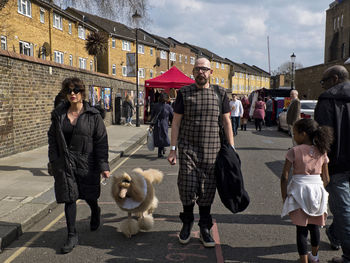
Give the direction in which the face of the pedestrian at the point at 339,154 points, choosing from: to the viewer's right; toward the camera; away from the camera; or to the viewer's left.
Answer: to the viewer's left

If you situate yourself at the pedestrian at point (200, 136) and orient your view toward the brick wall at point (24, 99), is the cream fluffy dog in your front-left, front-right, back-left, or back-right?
front-left

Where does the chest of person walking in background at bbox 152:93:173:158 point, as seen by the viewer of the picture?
away from the camera

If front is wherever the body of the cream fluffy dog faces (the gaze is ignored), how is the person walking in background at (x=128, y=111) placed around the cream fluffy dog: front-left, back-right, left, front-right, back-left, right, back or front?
back-right

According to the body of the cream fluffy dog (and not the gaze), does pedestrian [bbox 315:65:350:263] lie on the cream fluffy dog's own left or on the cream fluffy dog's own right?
on the cream fluffy dog's own left

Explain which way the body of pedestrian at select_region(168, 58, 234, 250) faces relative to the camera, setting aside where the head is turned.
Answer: toward the camera

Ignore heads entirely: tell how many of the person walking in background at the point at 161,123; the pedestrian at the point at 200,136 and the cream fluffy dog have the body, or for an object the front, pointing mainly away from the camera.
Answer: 1

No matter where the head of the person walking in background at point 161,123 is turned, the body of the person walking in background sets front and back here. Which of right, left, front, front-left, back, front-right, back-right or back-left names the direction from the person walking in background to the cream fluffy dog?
back

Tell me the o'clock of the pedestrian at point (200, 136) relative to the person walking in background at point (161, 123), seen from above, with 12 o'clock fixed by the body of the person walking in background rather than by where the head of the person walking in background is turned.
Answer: The pedestrian is roughly at 6 o'clock from the person walking in background.

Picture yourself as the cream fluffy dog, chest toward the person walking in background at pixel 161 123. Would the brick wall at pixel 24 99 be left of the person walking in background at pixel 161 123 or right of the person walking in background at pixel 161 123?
left

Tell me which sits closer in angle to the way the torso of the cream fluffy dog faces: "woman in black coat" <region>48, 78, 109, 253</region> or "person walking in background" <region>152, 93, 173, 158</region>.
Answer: the woman in black coat

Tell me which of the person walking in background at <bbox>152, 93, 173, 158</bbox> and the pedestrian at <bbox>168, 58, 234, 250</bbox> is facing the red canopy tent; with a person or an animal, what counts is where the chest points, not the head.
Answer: the person walking in background

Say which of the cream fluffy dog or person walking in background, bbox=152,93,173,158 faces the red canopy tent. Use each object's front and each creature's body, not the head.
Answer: the person walking in background

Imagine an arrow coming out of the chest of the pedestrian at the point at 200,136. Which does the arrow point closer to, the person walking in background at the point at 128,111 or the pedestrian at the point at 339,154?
the pedestrian

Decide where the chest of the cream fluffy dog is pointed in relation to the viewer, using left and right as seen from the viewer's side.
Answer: facing the viewer and to the left of the viewer
